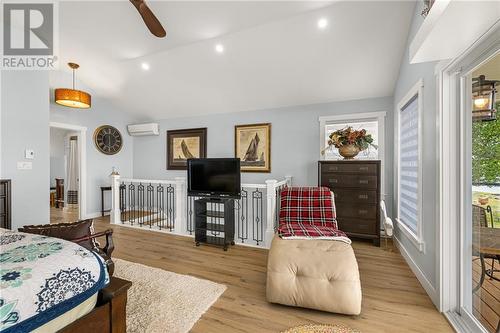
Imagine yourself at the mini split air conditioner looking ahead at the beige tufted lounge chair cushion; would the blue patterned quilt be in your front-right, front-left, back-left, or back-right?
front-right

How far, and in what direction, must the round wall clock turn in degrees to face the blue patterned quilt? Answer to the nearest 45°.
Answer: approximately 45° to its right

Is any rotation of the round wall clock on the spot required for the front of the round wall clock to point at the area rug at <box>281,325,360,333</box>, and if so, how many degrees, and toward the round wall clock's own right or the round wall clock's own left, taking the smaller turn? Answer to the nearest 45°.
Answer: approximately 45° to the round wall clock's own right

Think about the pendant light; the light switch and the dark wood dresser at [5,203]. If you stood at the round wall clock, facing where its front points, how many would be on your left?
0

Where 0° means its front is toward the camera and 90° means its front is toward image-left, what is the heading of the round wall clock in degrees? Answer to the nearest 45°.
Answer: approximately 315°

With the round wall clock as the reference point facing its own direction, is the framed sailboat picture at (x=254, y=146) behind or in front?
in front

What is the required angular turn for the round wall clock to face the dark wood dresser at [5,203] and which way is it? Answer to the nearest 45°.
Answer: approximately 90° to its right

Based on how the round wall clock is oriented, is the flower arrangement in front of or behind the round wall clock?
in front

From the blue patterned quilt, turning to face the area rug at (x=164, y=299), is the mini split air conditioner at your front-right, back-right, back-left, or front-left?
front-left

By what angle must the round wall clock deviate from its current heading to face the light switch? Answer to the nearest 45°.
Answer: approximately 90° to its right

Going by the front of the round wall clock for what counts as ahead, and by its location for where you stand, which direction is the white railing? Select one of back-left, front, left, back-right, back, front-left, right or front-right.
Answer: front
